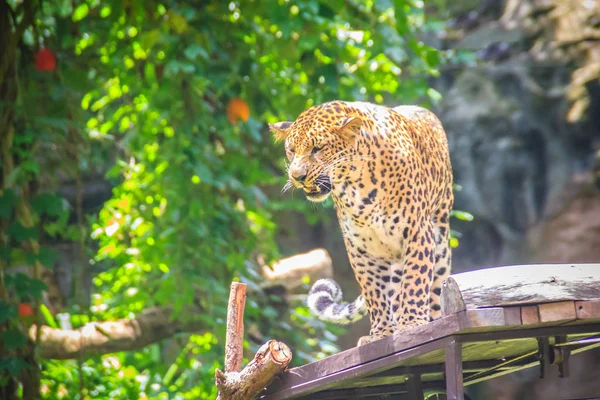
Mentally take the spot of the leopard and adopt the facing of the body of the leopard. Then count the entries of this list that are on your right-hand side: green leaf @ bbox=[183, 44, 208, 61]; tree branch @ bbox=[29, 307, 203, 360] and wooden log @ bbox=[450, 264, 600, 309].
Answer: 2

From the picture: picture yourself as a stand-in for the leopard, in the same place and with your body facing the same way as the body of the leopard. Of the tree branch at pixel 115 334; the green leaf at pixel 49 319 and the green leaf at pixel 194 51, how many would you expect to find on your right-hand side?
3

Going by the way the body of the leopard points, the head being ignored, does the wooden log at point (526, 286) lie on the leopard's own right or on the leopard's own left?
on the leopard's own left

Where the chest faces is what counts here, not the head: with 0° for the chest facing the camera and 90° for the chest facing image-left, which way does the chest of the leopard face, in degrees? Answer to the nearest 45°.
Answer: approximately 45°

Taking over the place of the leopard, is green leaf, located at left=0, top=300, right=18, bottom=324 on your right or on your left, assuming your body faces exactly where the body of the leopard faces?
on your right

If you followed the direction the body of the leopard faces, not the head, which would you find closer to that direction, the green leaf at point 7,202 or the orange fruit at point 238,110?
the green leaf

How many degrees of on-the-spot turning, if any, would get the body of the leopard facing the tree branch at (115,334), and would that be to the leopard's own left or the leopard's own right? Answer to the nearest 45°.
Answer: approximately 90° to the leopard's own right

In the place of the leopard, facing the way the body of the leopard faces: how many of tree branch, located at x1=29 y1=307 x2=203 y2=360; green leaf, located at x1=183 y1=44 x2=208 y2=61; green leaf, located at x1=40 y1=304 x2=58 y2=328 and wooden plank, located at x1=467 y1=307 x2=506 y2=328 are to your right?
3

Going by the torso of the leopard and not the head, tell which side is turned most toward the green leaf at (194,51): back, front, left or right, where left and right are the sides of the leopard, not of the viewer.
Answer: right
